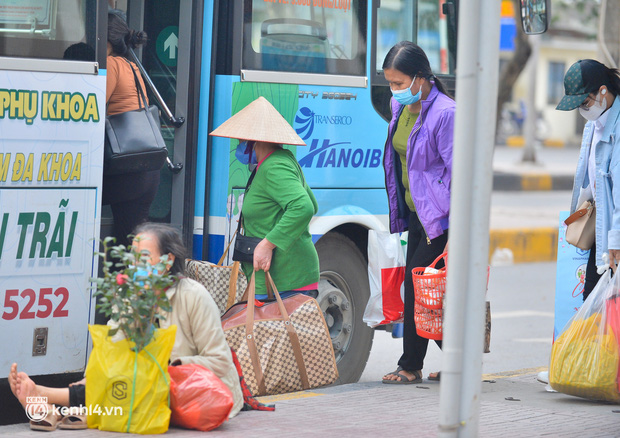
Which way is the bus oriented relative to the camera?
to the viewer's right

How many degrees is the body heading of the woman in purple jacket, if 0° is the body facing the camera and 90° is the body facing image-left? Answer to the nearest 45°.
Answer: approximately 45°

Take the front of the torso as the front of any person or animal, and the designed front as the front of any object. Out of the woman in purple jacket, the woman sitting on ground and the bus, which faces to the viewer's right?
the bus

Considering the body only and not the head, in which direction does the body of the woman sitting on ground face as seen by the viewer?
to the viewer's left

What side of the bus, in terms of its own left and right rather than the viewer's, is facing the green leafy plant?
right

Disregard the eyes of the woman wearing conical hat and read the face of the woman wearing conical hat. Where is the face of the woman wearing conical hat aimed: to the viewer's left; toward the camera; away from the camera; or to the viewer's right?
to the viewer's left

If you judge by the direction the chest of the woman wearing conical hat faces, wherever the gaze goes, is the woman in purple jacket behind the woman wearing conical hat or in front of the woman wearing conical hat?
behind
